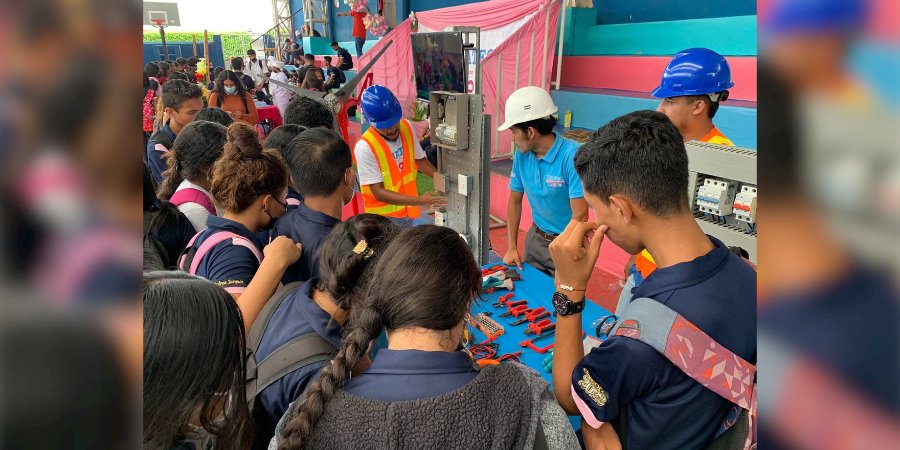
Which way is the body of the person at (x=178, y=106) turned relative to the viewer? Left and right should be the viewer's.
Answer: facing the viewer and to the right of the viewer

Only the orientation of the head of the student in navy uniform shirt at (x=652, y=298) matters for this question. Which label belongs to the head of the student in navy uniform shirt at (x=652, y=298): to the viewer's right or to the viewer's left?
to the viewer's left

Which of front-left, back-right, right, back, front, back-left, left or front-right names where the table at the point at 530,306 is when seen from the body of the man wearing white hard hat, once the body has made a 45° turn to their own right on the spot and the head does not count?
left

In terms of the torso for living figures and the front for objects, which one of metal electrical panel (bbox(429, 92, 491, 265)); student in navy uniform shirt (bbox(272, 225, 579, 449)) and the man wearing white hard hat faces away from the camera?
the student in navy uniform shirt

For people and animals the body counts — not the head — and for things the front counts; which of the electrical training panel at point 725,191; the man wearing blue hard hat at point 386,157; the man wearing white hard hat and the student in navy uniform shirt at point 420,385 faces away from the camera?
the student in navy uniform shirt

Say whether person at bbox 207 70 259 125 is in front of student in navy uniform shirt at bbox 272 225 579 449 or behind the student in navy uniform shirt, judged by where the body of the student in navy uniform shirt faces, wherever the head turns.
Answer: in front

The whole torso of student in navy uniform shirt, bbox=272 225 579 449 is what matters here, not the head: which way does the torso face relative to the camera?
away from the camera

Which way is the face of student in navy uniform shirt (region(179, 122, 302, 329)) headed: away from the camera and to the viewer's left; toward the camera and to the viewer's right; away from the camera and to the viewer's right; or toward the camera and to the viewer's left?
away from the camera and to the viewer's right

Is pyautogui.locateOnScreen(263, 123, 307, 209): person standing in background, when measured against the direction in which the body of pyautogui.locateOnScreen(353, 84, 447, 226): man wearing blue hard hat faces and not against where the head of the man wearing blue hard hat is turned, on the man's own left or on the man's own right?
on the man's own right

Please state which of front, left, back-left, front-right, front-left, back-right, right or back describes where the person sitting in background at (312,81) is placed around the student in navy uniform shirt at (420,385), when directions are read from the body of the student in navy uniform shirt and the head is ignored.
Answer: front

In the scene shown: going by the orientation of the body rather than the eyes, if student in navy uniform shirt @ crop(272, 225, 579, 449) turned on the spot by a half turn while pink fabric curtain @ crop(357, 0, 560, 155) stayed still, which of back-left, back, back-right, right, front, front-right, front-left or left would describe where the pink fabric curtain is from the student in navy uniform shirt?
back

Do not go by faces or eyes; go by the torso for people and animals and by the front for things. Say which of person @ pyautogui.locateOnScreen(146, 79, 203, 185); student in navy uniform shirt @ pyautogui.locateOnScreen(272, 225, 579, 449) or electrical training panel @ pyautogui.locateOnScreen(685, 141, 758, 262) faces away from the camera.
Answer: the student in navy uniform shirt

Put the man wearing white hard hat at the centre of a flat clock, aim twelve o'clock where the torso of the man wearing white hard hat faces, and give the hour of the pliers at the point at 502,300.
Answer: The pliers is roughly at 11 o'clock from the man wearing white hard hat.

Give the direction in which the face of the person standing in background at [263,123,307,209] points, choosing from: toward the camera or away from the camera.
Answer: away from the camera

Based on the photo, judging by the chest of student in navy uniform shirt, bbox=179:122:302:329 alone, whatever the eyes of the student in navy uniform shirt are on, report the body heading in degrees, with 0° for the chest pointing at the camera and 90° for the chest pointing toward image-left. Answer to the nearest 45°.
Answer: approximately 225°

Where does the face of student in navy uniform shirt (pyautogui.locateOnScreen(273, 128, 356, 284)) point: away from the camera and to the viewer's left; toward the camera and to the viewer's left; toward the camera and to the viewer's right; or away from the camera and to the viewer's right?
away from the camera and to the viewer's right

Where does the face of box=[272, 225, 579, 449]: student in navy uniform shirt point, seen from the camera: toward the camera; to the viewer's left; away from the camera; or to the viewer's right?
away from the camera

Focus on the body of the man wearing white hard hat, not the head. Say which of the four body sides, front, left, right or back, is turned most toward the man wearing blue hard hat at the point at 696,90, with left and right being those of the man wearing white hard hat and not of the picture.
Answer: left
